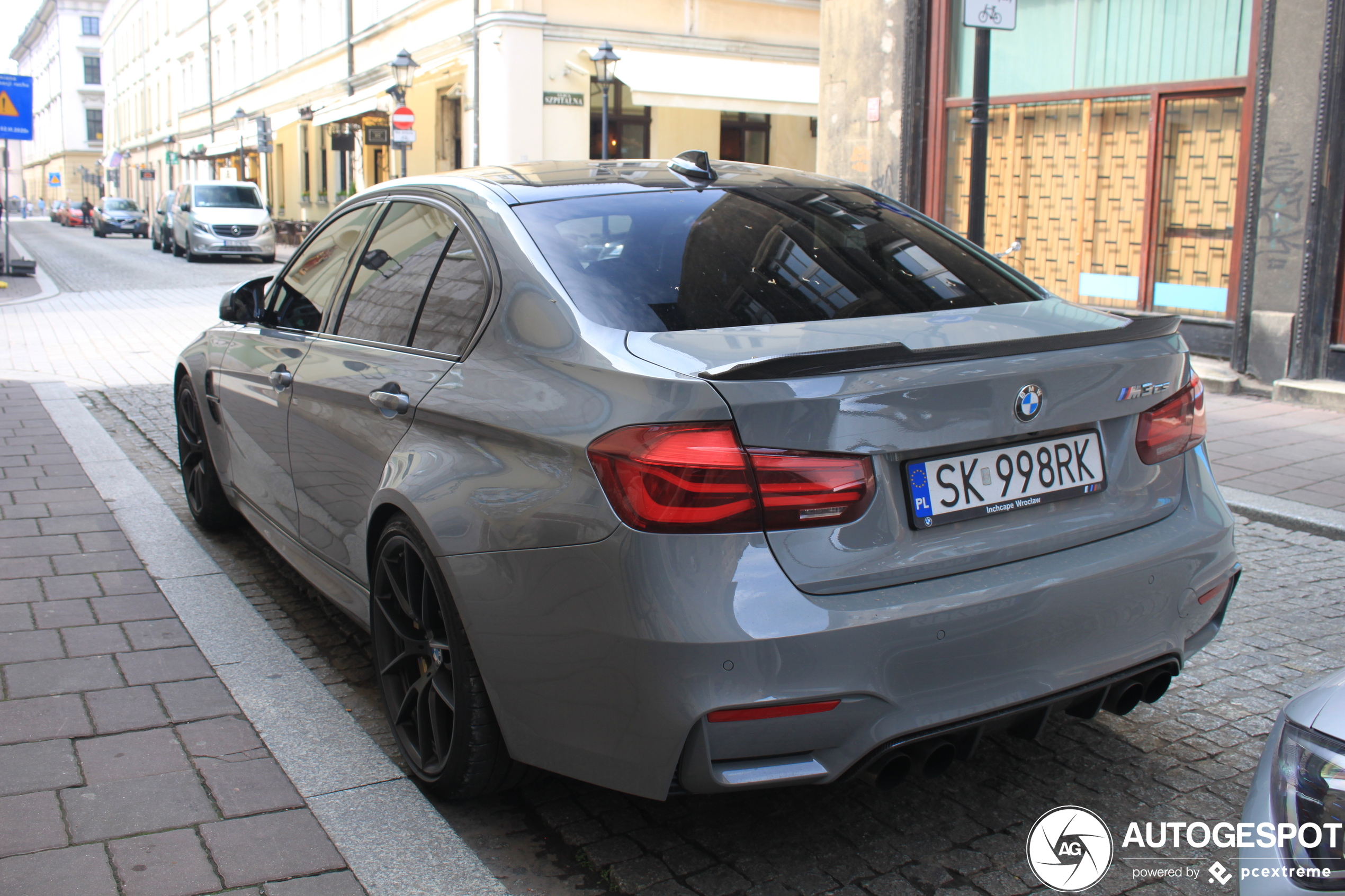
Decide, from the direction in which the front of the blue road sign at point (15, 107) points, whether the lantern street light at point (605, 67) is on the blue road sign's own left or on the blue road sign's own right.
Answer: on the blue road sign's own left

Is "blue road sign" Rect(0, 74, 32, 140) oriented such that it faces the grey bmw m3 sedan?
yes

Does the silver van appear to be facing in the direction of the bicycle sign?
yes

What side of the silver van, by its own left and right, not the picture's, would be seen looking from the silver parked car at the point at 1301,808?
front

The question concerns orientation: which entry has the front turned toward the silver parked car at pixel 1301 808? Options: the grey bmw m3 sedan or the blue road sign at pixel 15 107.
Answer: the blue road sign

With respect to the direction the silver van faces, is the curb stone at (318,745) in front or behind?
in front

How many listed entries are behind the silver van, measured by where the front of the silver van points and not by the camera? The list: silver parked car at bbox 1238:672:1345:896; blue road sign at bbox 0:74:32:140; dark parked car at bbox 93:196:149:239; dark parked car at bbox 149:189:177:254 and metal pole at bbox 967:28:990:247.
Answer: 2

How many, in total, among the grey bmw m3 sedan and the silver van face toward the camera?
1

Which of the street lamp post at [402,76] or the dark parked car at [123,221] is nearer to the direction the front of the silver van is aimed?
the street lamp post

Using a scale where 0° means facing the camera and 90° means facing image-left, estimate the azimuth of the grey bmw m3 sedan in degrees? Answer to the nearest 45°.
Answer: approximately 135°

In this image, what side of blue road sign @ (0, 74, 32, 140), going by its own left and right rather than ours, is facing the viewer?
front

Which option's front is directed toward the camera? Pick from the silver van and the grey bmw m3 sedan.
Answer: the silver van

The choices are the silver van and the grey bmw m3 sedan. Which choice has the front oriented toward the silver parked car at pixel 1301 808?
the silver van

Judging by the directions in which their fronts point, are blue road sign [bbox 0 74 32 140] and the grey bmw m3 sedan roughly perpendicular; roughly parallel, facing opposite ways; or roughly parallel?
roughly parallel, facing opposite ways

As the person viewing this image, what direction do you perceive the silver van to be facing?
facing the viewer

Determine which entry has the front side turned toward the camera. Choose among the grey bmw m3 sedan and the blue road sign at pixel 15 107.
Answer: the blue road sign

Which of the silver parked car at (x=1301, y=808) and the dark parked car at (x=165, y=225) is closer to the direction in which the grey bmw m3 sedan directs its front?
the dark parked car

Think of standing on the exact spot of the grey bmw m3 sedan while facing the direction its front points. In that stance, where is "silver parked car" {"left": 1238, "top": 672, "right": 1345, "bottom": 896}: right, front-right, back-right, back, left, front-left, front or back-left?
back

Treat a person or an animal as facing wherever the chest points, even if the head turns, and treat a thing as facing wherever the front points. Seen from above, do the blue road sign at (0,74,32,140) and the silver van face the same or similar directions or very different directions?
same or similar directions

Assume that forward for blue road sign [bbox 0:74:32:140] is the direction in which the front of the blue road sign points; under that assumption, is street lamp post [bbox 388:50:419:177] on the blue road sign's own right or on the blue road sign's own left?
on the blue road sign's own left

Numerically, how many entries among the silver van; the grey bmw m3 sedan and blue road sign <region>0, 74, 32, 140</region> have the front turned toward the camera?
2
